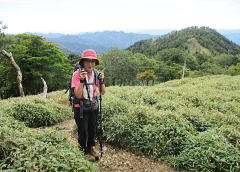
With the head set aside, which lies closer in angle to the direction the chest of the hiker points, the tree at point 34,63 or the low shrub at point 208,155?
the low shrub

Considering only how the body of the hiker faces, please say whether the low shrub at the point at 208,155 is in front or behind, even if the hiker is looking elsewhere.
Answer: in front

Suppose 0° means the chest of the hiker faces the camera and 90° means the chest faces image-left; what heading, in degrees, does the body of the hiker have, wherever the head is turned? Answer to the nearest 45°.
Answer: approximately 315°

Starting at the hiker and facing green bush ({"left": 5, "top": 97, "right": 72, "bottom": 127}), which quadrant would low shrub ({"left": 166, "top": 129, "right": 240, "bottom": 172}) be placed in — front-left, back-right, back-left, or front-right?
back-right

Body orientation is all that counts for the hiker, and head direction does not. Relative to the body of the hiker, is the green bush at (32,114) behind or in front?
behind

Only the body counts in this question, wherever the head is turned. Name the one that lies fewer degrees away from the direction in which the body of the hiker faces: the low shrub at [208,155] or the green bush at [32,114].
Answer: the low shrub
